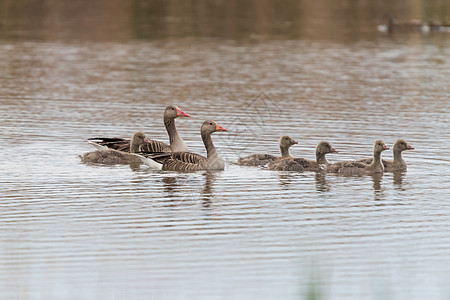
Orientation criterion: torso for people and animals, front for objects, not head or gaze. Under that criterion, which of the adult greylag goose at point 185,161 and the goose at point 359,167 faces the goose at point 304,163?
the adult greylag goose

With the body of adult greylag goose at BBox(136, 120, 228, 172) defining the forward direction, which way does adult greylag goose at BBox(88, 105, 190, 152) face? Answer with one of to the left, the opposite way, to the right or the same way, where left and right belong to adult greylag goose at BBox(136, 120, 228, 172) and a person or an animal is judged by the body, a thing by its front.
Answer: the same way

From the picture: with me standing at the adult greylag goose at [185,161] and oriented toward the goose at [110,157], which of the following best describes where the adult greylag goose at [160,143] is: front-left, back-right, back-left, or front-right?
front-right

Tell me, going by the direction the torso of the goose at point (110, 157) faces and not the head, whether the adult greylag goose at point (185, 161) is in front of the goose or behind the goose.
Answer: in front

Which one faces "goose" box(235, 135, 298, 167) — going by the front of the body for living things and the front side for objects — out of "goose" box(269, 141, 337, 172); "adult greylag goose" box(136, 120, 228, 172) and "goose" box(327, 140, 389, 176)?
the adult greylag goose

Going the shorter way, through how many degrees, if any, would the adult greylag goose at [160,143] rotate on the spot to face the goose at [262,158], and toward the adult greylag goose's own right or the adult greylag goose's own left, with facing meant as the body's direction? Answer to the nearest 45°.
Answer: approximately 45° to the adult greylag goose's own right

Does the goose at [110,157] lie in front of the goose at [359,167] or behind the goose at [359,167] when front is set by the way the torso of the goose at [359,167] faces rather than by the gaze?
behind

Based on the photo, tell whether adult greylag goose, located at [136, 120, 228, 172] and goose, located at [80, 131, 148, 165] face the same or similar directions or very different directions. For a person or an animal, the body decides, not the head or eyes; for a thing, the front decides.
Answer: same or similar directions

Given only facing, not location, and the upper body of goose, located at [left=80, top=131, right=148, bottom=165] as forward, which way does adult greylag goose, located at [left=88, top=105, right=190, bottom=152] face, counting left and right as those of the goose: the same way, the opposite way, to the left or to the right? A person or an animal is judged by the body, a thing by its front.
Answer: the same way

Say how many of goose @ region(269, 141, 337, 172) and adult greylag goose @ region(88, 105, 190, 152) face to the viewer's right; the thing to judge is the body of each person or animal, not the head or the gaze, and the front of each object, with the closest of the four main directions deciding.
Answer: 2

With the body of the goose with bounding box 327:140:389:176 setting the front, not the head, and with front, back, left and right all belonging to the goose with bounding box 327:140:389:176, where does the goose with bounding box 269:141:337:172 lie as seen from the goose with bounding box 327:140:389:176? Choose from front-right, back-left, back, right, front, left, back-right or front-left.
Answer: back

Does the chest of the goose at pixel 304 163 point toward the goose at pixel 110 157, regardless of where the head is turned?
no

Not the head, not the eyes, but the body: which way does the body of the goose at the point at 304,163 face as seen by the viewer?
to the viewer's right

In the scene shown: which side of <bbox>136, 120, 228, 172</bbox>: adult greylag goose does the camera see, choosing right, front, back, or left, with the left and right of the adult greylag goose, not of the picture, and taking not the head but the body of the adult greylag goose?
right

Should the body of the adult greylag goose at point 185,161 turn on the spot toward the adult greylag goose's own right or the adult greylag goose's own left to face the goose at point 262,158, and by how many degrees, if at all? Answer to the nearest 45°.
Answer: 0° — it already faces it

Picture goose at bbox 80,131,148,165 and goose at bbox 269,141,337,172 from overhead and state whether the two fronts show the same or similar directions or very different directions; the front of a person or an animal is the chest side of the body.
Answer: same or similar directions

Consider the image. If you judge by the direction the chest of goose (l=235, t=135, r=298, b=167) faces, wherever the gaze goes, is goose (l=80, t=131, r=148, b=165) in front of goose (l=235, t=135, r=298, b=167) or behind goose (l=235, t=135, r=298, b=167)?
behind

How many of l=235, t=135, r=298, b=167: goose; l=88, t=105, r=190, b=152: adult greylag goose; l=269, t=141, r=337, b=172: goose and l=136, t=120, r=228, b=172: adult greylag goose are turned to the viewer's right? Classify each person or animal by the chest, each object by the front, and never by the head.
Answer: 4

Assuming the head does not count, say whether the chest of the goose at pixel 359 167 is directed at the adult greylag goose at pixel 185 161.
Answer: no

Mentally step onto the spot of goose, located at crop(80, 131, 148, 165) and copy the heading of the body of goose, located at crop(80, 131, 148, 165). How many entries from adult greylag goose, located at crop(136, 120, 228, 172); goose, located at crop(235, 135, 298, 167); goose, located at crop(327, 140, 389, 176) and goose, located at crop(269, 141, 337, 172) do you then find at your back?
0

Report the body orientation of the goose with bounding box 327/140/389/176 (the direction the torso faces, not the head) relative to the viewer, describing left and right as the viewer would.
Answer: facing to the right of the viewer
